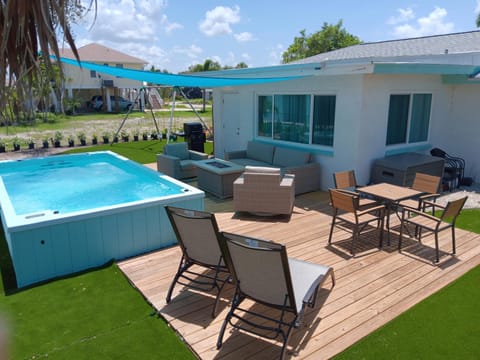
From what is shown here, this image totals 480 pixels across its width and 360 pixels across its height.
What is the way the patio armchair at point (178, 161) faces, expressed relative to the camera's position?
facing the viewer and to the right of the viewer

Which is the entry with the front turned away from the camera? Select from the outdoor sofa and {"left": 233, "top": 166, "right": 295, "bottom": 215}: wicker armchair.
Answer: the wicker armchair

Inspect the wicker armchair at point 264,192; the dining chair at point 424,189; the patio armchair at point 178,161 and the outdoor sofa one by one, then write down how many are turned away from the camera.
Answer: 1

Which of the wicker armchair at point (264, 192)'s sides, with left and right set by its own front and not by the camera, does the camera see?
back

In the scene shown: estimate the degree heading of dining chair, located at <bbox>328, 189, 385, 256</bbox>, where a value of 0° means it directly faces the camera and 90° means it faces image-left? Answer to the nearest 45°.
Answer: approximately 225°

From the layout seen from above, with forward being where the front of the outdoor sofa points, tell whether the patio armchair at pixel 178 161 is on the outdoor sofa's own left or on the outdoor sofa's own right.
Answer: on the outdoor sofa's own right

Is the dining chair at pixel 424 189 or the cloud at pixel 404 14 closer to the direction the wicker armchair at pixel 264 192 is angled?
the cloud

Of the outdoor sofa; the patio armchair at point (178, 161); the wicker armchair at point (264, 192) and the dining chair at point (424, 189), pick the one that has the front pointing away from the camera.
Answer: the wicker armchair

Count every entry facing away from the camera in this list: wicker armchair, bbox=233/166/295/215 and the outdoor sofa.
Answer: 1

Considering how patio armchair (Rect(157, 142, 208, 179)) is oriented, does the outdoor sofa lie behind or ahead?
ahead

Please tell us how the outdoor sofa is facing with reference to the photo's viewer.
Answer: facing the viewer and to the left of the viewer

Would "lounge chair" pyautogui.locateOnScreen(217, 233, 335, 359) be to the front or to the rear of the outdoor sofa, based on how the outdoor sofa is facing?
to the front
